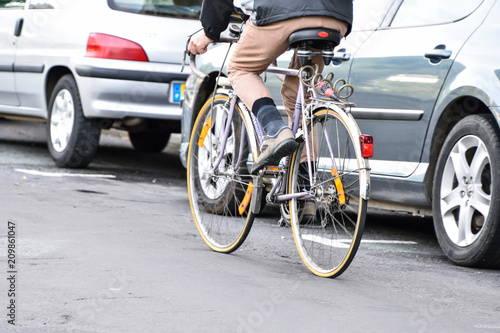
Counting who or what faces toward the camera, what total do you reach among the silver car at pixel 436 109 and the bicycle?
0

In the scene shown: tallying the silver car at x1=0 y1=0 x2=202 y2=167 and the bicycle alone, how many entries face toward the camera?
0

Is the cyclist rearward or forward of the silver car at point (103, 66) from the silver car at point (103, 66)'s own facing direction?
rearward

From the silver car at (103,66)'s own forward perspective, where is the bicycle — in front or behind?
behind

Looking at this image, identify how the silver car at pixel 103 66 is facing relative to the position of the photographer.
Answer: facing away from the viewer and to the left of the viewer

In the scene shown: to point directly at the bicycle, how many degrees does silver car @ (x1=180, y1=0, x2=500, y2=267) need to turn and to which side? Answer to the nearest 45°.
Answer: approximately 90° to its left

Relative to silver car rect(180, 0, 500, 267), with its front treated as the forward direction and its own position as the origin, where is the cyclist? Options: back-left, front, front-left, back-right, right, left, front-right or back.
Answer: left

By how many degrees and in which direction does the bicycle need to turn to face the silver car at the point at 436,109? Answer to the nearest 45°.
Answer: approximately 90° to its right

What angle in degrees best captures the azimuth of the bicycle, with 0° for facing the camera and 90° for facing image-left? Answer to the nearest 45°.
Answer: approximately 135°
